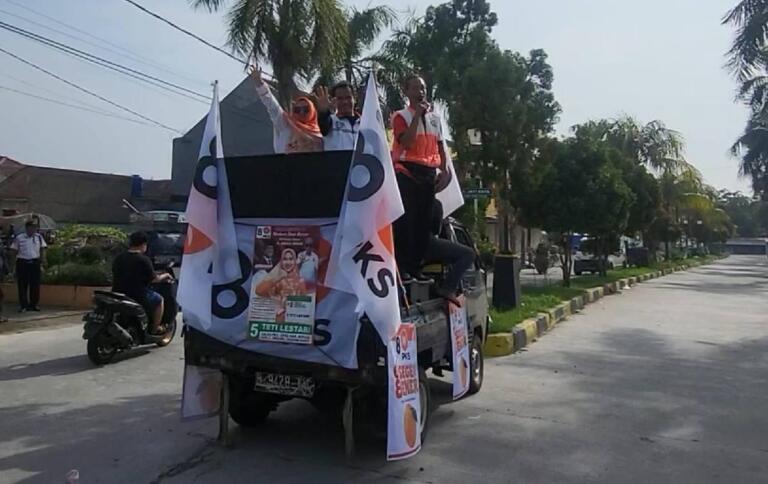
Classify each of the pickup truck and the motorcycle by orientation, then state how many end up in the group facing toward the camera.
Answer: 0

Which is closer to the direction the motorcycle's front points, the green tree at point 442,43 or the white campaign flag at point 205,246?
the green tree

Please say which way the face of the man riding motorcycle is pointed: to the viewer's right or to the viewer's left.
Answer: to the viewer's right

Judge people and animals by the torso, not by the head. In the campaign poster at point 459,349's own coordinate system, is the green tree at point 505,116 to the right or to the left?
on its left

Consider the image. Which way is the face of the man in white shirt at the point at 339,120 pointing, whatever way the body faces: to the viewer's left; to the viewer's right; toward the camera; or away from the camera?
toward the camera

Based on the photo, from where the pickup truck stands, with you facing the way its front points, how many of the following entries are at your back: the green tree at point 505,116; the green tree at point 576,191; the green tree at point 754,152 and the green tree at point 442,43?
0

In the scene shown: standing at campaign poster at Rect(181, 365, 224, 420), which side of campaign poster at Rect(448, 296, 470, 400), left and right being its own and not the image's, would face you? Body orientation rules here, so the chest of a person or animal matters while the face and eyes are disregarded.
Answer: right

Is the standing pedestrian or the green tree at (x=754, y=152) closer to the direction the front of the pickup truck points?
the green tree

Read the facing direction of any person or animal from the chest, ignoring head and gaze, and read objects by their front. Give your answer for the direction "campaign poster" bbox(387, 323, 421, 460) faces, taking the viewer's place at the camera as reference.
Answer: facing the viewer and to the right of the viewer

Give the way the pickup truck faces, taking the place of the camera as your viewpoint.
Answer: facing away from the viewer and to the right of the viewer

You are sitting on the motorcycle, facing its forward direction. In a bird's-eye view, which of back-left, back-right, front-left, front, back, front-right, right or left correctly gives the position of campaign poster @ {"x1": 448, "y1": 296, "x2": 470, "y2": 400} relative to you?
right

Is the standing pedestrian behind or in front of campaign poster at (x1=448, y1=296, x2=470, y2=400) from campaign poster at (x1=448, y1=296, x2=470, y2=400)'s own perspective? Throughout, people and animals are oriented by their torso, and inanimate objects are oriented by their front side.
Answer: behind

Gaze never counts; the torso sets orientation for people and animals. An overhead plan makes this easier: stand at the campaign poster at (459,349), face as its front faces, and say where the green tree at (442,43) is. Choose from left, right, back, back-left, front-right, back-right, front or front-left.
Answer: back-left

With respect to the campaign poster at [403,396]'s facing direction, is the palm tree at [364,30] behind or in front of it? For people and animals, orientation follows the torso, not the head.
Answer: behind
